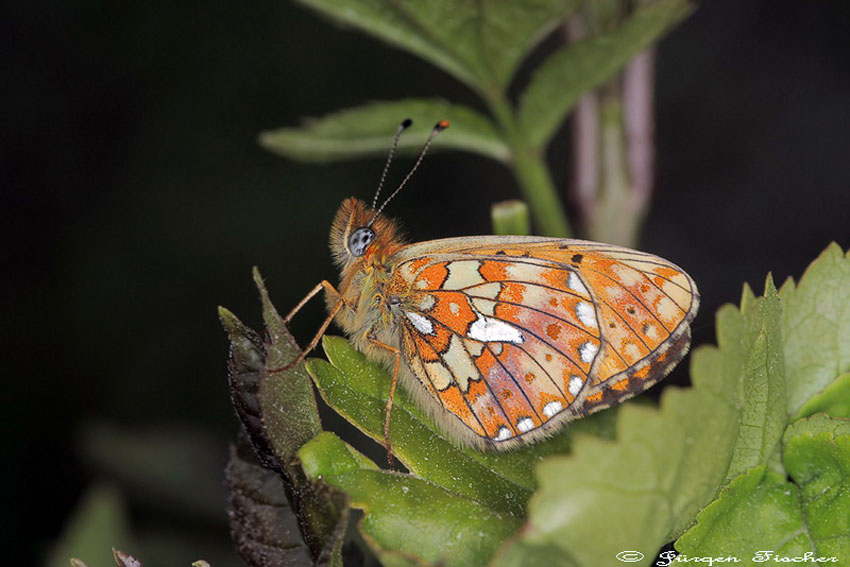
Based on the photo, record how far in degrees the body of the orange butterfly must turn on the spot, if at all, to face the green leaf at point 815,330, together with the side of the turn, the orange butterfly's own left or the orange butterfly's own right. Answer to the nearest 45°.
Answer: approximately 135° to the orange butterfly's own left

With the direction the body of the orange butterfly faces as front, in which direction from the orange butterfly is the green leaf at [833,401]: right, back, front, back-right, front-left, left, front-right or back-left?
back-left

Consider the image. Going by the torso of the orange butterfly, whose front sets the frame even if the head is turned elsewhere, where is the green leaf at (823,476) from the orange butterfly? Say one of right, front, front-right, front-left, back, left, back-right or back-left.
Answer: back-left

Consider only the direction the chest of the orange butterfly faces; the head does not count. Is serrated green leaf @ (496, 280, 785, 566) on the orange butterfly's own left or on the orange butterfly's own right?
on the orange butterfly's own left

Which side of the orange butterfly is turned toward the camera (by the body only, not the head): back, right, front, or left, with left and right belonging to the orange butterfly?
left
